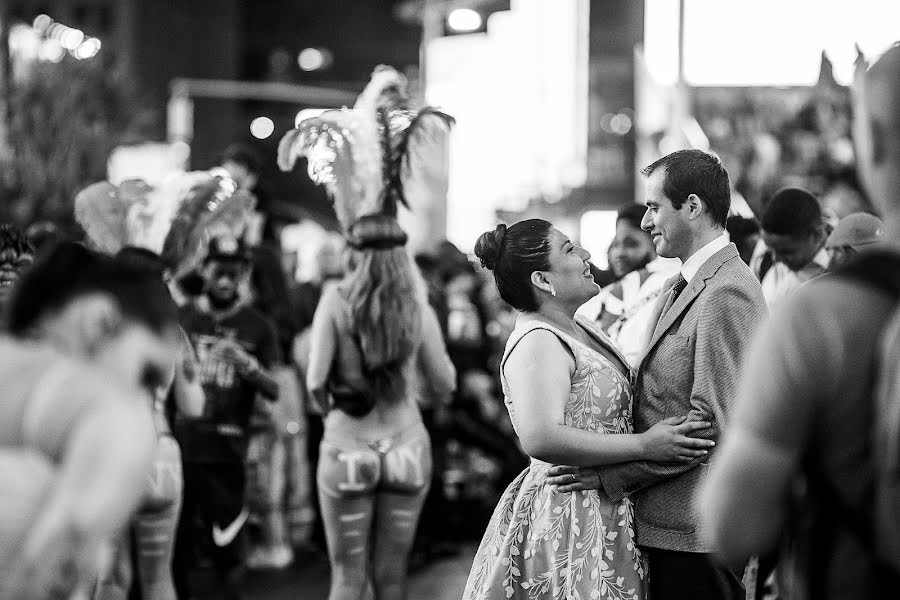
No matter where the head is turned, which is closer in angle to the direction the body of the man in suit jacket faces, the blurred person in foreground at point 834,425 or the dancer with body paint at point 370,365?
the dancer with body paint

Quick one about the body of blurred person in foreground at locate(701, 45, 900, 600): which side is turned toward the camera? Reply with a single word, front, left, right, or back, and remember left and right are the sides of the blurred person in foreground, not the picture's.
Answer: back

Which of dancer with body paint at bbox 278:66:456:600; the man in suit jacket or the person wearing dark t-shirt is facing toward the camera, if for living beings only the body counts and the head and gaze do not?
the person wearing dark t-shirt

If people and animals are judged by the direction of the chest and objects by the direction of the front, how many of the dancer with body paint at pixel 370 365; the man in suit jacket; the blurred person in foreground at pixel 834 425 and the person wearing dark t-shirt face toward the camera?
1

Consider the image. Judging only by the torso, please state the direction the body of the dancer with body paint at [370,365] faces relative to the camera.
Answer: away from the camera

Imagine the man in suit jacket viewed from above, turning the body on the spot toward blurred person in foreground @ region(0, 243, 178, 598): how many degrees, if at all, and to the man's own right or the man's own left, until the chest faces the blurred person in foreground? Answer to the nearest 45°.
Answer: approximately 45° to the man's own left

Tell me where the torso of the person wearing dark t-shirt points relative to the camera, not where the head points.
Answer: toward the camera

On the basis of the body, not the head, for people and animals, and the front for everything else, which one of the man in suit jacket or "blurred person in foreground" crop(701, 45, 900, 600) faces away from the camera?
the blurred person in foreground

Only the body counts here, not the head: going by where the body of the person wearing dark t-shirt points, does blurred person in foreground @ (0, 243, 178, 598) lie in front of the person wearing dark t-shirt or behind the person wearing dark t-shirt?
in front

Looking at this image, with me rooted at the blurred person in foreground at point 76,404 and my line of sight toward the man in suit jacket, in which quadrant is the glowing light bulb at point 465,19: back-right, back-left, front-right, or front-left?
front-left

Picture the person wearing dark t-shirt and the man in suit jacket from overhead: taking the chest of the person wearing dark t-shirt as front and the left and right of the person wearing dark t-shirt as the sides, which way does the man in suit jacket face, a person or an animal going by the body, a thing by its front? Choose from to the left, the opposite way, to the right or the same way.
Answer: to the right

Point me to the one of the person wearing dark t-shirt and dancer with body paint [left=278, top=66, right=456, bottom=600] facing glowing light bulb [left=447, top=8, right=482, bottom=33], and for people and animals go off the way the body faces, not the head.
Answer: the dancer with body paint

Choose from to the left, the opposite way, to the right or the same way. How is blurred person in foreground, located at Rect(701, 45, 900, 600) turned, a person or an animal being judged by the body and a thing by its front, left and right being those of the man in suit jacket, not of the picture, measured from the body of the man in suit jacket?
to the right

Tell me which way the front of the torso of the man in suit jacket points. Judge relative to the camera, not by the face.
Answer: to the viewer's left

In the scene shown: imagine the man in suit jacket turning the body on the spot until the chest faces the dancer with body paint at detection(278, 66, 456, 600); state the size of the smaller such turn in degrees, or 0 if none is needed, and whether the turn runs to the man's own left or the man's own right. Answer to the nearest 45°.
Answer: approximately 45° to the man's own right

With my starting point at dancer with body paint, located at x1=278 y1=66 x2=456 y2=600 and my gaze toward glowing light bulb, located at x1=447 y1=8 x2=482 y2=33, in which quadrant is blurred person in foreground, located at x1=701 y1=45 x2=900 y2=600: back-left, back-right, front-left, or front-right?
back-right
